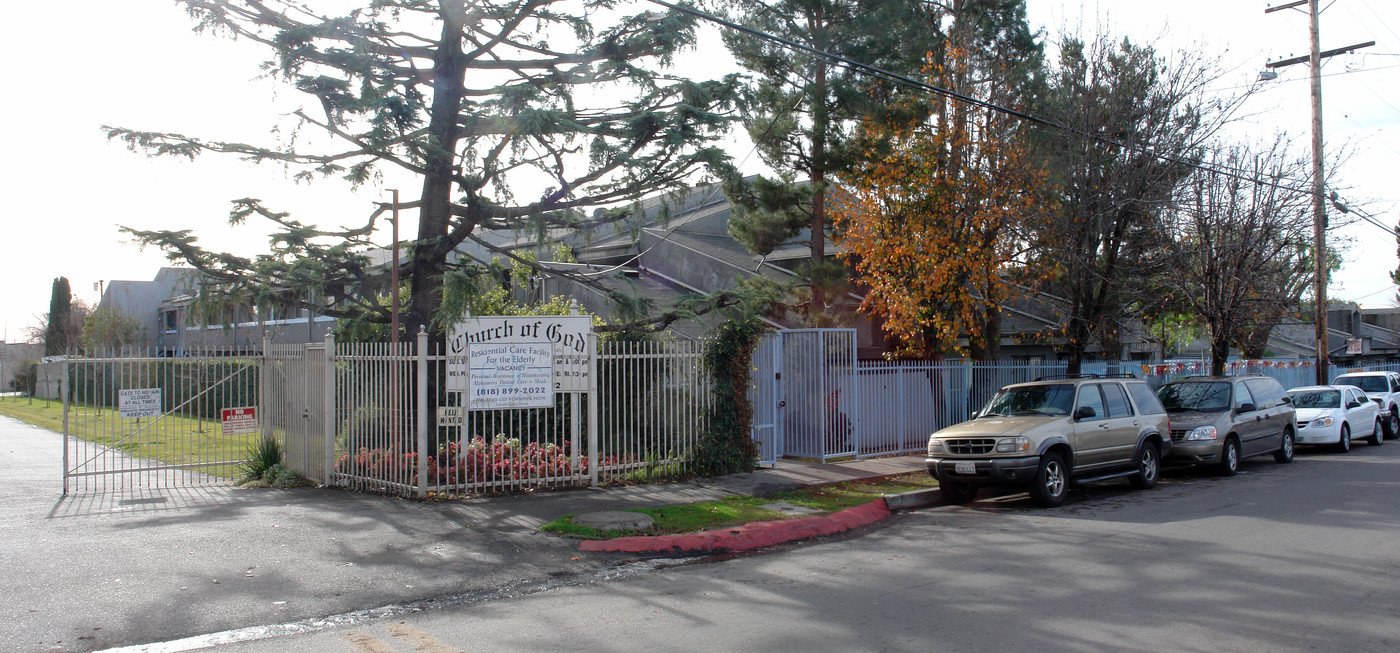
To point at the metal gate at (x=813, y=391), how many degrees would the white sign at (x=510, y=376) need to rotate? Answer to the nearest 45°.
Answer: approximately 135° to its left

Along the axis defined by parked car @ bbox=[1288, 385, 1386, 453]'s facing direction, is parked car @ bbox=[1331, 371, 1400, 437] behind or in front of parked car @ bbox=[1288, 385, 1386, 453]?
behind

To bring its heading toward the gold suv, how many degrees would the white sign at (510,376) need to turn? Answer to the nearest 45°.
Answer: approximately 90° to its left

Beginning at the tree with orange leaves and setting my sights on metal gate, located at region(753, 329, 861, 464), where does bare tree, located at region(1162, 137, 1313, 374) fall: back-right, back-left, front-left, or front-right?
back-left

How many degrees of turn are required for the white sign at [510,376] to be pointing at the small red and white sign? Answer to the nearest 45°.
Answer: approximately 135° to its right

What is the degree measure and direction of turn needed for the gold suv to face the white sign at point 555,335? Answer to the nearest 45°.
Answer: approximately 45° to its right

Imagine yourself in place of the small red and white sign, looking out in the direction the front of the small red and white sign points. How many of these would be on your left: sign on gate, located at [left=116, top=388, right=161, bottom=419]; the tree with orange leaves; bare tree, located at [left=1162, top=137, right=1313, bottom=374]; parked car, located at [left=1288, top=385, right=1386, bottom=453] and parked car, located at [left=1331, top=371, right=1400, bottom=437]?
4

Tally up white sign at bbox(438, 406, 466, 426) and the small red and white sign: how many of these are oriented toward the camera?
2

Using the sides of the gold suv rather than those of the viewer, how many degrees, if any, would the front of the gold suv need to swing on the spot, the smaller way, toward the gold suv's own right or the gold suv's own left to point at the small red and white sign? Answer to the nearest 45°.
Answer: approximately 45° to the gold suv's own right

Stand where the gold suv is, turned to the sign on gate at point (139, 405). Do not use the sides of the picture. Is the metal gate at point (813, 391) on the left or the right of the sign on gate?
right
